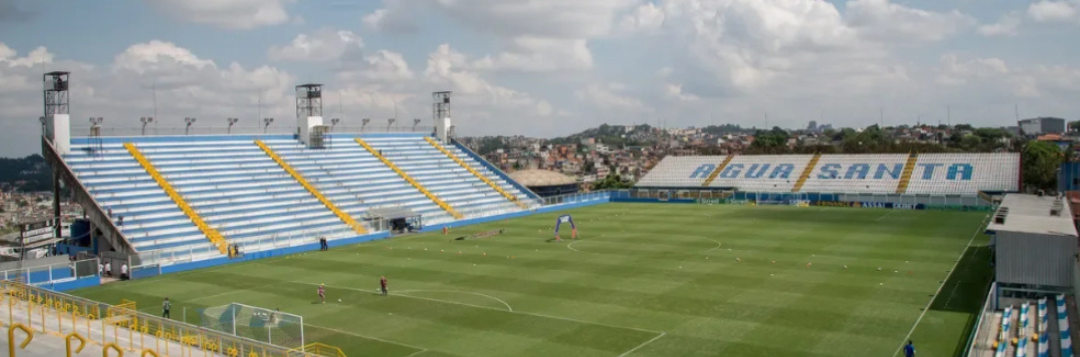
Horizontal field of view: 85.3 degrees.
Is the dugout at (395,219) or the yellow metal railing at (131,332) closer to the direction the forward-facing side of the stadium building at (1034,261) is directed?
the dugout

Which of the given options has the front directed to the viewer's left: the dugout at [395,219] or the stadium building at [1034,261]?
the stadium building at [1034,261]

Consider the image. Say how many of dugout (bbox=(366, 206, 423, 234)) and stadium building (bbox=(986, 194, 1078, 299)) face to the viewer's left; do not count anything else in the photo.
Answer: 1

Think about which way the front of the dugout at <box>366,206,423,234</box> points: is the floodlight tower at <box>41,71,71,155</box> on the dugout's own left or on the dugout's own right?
on the dugout's own right

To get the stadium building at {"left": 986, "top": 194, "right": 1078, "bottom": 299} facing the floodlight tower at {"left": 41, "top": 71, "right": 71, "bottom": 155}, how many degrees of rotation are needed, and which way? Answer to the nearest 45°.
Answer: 0° — it already faces it

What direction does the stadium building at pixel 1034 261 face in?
to the viewer's left

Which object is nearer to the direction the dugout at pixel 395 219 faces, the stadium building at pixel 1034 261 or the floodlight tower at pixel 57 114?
the stadium building

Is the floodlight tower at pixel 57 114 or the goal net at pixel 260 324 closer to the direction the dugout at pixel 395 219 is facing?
the goal net

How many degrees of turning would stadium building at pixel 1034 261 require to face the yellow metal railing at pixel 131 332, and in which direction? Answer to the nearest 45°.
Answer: approximately 45° to its left

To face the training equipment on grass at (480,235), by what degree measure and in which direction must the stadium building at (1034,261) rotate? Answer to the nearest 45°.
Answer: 0° — it already faces it

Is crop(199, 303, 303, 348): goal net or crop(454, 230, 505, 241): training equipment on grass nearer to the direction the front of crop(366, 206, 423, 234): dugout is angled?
the training equipment on grass

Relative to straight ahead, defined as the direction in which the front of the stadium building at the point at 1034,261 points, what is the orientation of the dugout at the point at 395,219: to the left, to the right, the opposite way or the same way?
the opposite way
